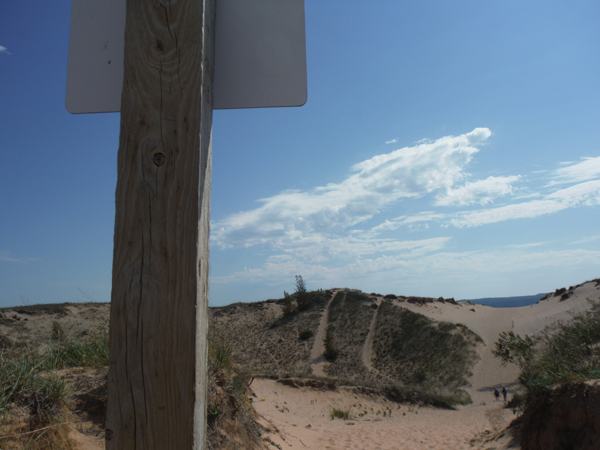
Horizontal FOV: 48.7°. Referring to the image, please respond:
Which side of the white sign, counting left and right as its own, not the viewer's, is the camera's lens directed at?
back

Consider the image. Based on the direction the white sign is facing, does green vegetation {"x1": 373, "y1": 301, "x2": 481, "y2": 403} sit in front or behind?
in front

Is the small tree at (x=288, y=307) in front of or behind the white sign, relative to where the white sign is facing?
in front

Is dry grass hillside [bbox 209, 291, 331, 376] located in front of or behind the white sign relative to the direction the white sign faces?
in front

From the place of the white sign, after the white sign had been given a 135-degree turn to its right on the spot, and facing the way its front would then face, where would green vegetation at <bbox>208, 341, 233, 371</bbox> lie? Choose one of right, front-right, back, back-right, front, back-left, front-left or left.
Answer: back-left

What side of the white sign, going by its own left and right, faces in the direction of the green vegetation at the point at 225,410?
front
